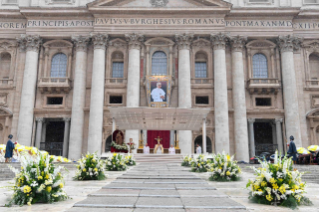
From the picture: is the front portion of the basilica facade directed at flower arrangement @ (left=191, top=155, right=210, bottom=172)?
yes

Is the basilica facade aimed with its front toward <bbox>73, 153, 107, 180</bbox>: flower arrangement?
yes

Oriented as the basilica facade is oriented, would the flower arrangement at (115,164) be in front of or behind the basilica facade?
in front

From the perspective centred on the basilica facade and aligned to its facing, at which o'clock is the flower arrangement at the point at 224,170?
The flower arrangement is roughly at 12 o'clock from the basilica facade.

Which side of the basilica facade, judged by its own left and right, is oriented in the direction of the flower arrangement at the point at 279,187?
front

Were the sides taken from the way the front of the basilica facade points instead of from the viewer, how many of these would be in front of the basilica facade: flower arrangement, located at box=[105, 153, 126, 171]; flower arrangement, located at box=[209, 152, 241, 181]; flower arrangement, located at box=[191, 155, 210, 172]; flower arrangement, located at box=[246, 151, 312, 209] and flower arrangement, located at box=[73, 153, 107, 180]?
5

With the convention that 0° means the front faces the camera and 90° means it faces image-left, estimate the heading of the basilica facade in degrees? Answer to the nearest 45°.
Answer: approximately 0°
